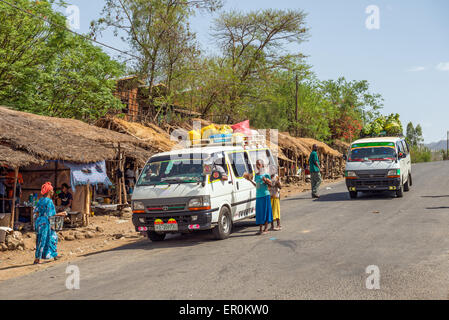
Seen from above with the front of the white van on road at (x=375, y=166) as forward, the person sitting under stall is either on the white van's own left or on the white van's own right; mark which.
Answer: on the white van's own right

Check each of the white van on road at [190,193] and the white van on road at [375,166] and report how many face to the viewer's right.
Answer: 0

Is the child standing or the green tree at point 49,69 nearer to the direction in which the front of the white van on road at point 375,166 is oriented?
the child standing

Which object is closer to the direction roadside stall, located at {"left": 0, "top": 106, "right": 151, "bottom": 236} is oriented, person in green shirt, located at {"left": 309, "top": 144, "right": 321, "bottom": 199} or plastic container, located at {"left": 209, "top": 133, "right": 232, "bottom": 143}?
the plastic container

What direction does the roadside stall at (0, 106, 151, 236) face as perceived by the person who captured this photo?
facing the viewer and to the right of the viewer

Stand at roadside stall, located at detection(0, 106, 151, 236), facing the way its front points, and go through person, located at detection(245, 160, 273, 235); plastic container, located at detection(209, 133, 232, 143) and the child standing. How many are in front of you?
3

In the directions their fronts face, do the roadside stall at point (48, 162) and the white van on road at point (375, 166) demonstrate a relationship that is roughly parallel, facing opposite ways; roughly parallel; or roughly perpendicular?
roughly perpendicular

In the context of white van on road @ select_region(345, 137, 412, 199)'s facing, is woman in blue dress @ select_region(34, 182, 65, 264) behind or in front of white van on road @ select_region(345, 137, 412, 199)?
in front

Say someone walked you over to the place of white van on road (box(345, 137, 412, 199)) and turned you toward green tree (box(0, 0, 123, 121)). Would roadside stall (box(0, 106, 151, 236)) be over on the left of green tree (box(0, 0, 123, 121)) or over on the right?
left

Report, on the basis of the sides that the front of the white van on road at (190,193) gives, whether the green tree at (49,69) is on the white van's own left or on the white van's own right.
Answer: on the white van's own right

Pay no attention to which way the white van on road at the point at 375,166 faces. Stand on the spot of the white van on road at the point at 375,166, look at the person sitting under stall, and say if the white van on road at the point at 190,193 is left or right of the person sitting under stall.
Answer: left

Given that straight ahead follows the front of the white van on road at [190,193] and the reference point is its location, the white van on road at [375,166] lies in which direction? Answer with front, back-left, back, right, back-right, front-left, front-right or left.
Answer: back

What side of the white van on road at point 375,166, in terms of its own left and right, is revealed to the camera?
front

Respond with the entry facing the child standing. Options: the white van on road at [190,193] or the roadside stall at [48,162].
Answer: the roadside stall

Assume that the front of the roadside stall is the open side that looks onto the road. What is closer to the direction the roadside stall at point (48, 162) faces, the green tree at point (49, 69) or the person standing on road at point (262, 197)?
the person standing on road

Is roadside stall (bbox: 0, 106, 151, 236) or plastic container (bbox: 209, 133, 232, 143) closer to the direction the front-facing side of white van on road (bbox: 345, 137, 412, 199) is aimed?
the plastic container
